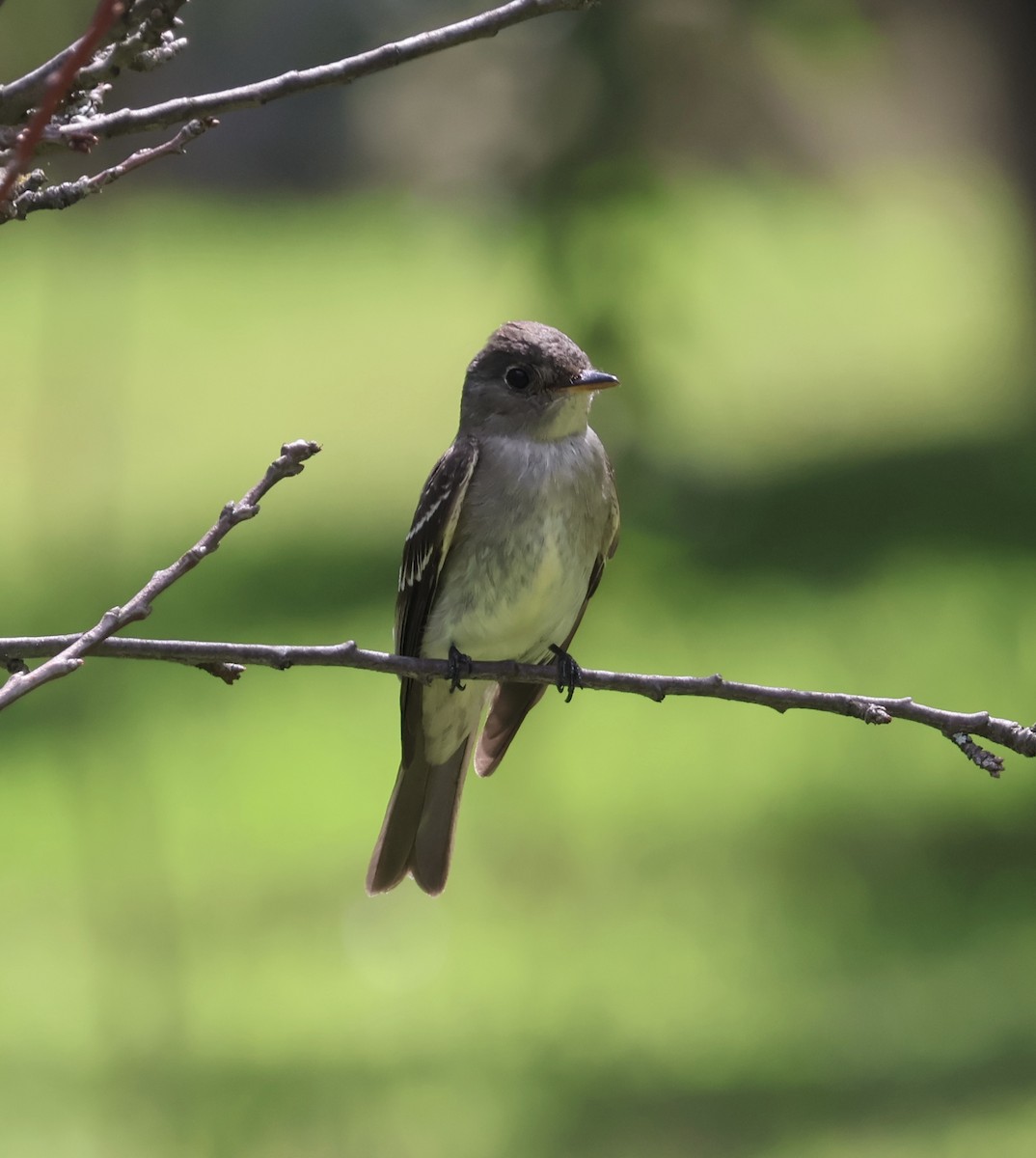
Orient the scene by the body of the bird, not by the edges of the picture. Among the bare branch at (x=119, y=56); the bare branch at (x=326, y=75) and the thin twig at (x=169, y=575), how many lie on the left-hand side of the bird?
0

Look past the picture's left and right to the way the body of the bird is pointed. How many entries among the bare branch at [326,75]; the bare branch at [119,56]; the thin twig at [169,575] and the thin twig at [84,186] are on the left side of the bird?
0

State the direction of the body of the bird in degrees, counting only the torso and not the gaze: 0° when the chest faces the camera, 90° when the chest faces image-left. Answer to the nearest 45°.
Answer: approximately 315°

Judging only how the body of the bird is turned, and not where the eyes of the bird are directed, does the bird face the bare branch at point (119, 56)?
no
